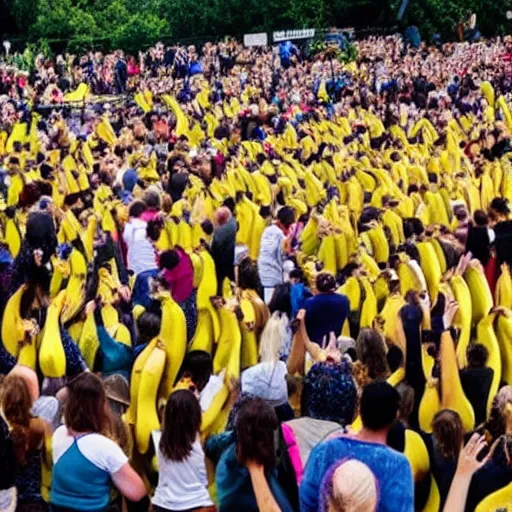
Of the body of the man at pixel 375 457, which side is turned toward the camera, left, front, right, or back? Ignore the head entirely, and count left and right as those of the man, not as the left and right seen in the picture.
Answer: back

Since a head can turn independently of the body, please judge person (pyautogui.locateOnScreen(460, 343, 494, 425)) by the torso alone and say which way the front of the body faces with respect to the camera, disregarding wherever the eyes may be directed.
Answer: away from the camera

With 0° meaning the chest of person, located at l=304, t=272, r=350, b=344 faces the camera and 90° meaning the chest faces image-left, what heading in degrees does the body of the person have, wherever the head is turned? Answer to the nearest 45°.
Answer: approximately 180°

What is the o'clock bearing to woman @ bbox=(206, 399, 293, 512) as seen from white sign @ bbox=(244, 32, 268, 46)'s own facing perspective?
The woman is roughly at 12 o'clock from the white sign.

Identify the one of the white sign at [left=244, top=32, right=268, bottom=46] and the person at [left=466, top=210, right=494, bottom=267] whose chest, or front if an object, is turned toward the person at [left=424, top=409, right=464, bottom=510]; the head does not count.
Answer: the white sign

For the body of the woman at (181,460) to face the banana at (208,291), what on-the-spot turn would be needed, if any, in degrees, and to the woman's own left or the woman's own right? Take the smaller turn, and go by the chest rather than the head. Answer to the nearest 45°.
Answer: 0° — they already face it

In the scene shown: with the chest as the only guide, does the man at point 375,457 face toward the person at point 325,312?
yes

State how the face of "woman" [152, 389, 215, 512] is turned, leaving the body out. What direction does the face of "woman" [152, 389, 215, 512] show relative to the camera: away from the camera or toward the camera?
away from the camera

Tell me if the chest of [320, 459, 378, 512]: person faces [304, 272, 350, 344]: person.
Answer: yes

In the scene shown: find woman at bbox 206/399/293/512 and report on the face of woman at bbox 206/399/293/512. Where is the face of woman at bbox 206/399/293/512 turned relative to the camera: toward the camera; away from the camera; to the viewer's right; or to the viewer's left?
away from the camera

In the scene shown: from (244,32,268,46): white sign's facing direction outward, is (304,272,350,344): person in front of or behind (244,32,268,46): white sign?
in front

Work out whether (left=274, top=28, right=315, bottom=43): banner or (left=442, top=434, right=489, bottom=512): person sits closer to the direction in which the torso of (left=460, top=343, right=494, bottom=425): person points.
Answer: the banner

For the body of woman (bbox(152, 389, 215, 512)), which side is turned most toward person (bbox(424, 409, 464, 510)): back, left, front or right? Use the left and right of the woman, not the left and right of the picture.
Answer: right

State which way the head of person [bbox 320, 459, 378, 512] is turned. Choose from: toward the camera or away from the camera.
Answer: away from the camera

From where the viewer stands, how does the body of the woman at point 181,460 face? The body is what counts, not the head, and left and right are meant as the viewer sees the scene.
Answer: facing away from the viewer

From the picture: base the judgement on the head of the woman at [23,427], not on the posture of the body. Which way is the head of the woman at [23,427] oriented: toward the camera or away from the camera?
away from the camera
